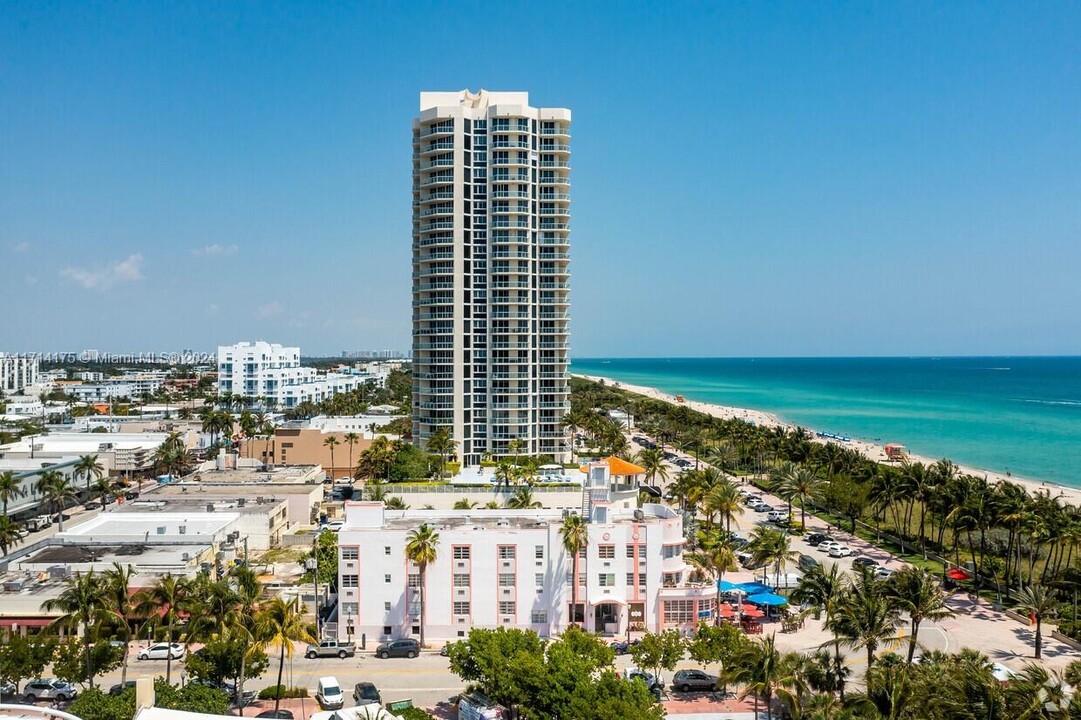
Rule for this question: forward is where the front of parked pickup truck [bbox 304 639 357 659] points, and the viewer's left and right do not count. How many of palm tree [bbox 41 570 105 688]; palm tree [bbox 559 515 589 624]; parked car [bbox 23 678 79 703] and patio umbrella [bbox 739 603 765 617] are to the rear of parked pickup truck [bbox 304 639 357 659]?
2

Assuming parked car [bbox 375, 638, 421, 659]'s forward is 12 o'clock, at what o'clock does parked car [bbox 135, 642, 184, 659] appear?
parked car [bbox 135, 642, 184, 659] is roughly at 12 o'clock from parked car [bbox 375, 638, 421, 659].

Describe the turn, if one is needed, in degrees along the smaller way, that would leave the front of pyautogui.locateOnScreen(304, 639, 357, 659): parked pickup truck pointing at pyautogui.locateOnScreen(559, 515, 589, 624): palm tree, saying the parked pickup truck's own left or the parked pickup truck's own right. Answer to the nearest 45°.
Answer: approximately 180°

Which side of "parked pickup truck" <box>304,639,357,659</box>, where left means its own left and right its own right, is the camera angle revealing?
left

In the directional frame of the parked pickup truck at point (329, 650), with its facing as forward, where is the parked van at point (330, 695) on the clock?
the parked van at point (330, 695) is roughly at 9 o'clock from the parked pickup truck at point (329, 650).

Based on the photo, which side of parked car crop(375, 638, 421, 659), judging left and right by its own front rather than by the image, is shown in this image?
left

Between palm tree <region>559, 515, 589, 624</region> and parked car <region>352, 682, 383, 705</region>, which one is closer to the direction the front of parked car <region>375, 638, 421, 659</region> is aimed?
the parked car

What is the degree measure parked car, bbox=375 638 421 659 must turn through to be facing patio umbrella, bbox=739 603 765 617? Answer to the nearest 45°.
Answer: approximately 180°

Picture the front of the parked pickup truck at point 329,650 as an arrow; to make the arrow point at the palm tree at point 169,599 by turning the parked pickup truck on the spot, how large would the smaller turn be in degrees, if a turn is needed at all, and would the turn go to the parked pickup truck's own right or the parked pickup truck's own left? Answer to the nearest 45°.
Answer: approximately 45° to the parked pickup truck's own left

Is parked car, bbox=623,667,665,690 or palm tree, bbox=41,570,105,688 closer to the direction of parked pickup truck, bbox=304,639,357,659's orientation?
the palm tree

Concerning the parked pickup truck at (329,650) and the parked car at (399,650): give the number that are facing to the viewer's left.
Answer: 2
